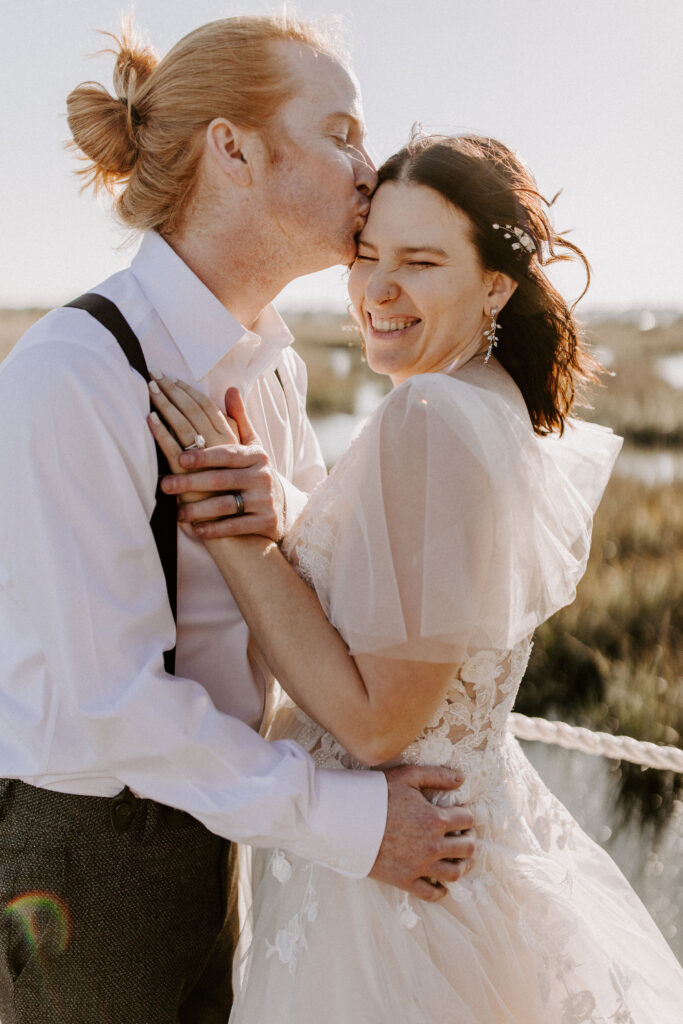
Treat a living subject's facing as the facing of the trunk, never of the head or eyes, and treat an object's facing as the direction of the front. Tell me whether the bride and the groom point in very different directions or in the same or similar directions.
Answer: very different directions

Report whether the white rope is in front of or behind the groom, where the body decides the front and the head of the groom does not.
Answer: in front

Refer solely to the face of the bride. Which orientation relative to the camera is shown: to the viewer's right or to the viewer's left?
to the viewer's left

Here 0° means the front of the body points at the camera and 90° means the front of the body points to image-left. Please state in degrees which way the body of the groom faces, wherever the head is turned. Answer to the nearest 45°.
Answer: approximately 270°

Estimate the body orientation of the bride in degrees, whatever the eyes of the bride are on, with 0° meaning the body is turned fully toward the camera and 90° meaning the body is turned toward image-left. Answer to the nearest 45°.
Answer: approximately 90°

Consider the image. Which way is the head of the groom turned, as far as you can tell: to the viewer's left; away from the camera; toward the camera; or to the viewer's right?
to the viewer's right
